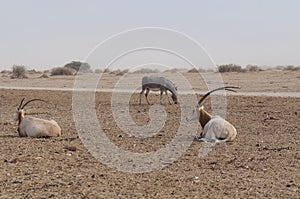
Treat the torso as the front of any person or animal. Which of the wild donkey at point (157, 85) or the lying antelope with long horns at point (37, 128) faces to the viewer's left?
the lying antelope with long horns

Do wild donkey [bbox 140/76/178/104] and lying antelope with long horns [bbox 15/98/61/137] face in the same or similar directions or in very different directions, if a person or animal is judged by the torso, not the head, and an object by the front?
very different directions

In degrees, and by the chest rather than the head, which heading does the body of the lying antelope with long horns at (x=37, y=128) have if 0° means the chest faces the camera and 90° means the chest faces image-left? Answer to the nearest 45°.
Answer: approximately 90°

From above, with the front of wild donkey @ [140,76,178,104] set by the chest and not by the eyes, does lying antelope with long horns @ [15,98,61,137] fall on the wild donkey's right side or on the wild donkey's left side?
on the wild donkey's right side

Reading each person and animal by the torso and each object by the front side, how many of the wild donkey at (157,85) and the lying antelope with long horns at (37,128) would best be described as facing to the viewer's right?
1

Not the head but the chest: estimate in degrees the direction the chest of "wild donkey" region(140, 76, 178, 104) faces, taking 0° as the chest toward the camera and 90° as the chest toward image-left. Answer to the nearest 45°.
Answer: approximately 270°

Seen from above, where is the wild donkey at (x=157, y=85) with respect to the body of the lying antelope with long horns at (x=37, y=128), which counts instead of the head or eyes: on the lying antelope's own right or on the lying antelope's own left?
on the lying antelope's own right
